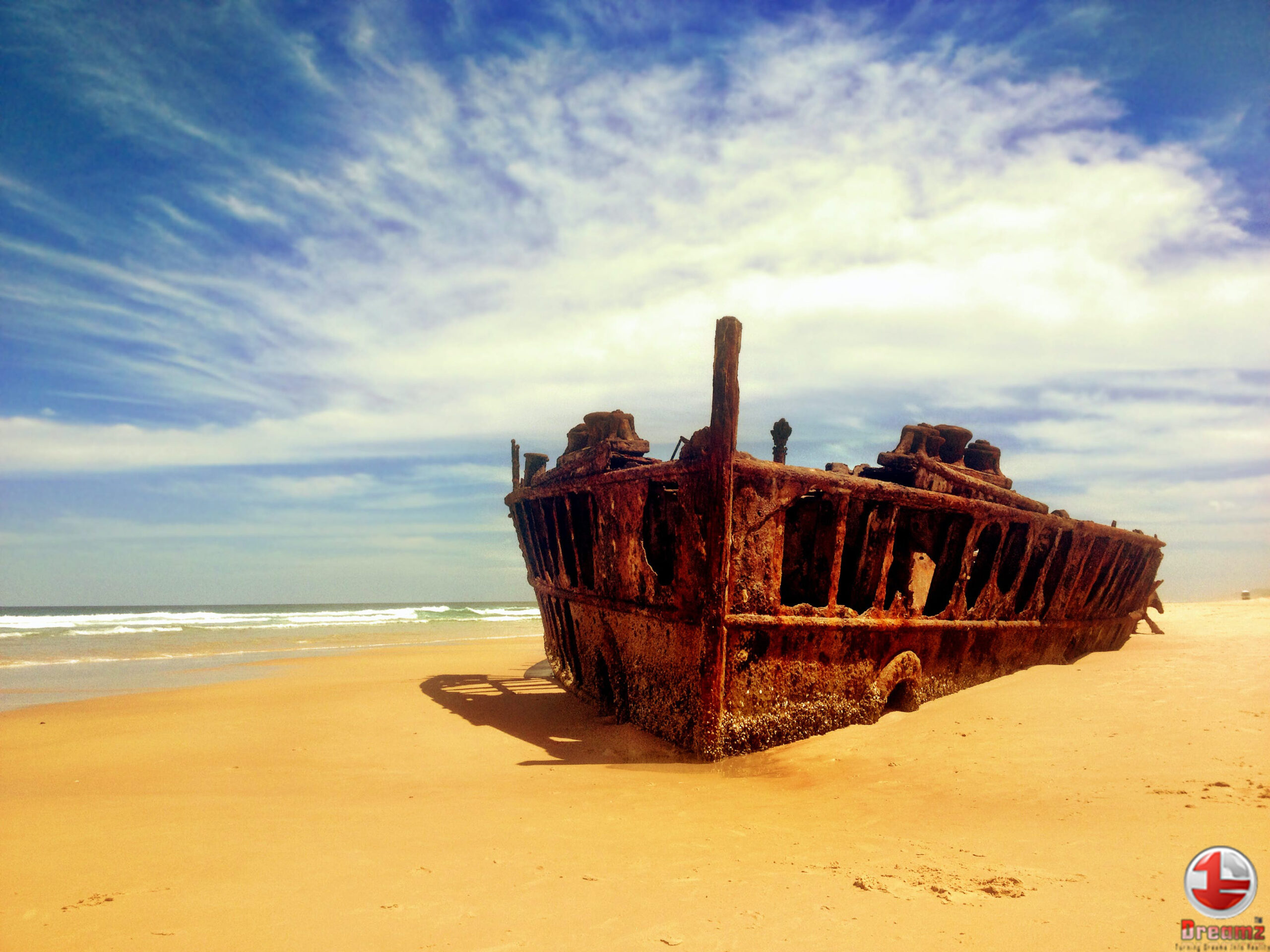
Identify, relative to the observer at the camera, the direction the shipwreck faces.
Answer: facing the viewer and to the left of the viewer
